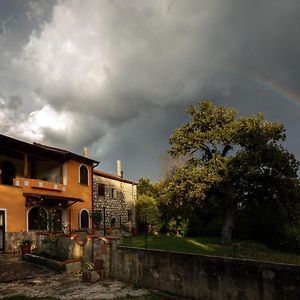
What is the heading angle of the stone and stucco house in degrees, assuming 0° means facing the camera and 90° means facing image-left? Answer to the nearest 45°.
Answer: approximately 315°

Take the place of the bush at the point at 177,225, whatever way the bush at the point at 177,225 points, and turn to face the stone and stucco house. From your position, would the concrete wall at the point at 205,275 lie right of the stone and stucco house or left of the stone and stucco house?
left

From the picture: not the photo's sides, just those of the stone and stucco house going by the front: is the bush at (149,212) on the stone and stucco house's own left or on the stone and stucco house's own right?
on the stone and stucco house's own left

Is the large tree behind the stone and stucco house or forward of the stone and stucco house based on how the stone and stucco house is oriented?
forward

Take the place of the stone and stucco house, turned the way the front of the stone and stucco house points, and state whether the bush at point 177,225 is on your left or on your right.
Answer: on your left

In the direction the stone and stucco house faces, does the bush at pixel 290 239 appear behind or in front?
in front

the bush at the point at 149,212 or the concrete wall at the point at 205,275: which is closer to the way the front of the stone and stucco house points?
the concrete wall

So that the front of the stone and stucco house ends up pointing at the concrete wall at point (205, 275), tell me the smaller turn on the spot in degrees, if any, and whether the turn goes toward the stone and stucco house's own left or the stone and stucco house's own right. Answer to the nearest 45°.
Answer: approximately 45° to the stone and stucco house's own right

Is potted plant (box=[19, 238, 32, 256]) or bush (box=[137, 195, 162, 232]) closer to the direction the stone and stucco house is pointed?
the potted plant
